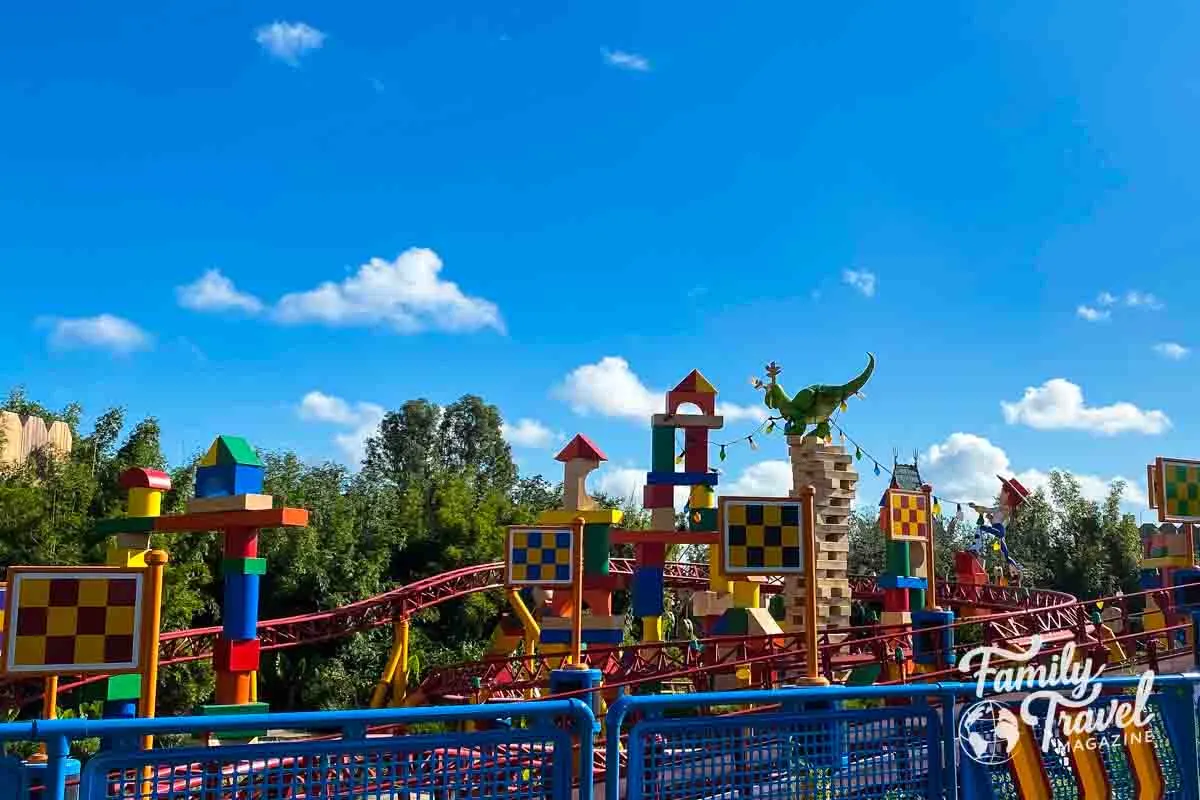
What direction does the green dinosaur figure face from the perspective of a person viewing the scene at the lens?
facing to the left of the viewer

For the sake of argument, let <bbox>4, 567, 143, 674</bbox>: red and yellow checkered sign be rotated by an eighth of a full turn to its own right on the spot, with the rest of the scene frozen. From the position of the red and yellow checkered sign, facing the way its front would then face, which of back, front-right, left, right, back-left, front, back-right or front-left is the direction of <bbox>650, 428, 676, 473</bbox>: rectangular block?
back

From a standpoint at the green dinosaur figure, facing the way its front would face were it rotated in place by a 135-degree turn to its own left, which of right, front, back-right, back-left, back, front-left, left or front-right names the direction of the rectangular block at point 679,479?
back-right

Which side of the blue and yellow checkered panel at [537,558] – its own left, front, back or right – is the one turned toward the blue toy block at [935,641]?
left

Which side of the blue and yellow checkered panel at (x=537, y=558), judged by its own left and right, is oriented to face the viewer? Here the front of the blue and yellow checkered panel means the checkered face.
front

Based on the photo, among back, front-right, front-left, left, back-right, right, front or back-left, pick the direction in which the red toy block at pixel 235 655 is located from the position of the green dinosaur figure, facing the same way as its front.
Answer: front-left

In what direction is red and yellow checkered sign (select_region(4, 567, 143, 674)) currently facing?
toward the camera

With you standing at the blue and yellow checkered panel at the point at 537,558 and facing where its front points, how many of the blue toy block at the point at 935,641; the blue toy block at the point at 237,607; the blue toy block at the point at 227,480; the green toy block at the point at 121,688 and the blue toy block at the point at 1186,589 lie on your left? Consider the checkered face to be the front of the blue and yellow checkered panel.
2

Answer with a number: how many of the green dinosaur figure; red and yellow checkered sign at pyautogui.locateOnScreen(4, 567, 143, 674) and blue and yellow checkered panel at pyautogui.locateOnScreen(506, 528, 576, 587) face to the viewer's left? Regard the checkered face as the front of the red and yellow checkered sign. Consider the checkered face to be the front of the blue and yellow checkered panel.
1
